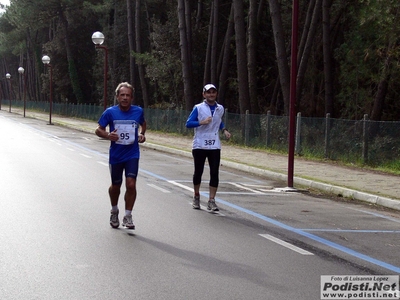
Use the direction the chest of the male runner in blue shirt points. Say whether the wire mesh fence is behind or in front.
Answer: behind

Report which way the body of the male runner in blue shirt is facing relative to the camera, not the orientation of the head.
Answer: toward the camera

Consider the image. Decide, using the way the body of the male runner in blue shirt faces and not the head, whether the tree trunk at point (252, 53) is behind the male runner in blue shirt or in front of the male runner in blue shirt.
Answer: behind

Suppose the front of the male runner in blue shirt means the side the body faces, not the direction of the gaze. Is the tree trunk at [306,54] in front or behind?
behind

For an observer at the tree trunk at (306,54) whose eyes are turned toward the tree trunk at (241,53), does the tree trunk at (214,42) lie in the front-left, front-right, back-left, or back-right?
front-right

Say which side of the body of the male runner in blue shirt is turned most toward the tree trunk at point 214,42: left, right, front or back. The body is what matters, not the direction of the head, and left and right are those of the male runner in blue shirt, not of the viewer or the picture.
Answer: back

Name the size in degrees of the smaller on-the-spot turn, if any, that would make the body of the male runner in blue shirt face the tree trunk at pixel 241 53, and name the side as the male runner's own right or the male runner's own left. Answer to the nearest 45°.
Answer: approximately 180°

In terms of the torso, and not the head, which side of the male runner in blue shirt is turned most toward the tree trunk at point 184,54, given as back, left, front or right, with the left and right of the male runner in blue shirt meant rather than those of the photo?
back
